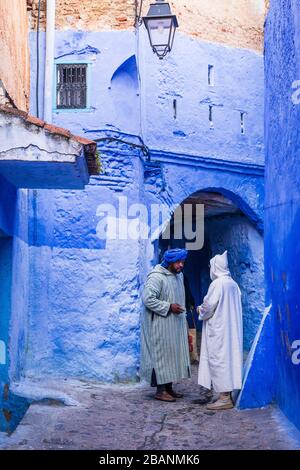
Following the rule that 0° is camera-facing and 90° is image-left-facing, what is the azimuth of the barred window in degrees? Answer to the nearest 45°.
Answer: approximately 0°

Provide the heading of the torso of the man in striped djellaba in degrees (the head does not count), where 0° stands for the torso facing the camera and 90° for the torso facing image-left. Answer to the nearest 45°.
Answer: approximately 315°

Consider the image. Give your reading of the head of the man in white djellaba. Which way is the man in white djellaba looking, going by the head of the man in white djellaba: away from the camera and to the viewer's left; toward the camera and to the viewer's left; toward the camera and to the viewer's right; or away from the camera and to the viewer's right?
away from the camera and to the viewer's left
